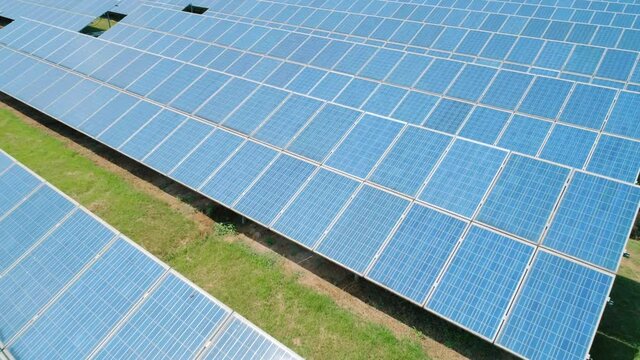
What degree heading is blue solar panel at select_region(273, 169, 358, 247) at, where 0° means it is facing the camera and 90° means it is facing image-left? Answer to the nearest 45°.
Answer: approximately 45°

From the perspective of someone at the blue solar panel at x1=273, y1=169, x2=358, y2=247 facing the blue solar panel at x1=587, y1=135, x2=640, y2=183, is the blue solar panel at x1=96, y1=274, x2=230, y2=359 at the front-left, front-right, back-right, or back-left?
back-right

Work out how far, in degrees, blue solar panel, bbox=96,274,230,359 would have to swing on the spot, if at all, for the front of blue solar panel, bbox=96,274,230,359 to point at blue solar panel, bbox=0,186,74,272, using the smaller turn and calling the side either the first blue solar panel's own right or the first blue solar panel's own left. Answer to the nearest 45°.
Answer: approximately 135° to the first blue solar panel's own right

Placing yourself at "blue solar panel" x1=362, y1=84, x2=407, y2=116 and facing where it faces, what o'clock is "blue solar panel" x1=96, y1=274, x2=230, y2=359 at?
"blue solar panel" x1=96, y1=274, x2=230, y2=359 is roughly at 11 o'clock from "blue solar panel" x1=362, y1=84, x2=407, y2=116.

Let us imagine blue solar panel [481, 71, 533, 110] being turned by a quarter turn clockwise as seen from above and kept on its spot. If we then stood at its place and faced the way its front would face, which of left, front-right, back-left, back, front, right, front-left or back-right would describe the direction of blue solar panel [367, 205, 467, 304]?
back-left

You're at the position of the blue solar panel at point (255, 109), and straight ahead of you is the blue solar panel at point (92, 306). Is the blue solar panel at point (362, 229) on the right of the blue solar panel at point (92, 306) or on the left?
left

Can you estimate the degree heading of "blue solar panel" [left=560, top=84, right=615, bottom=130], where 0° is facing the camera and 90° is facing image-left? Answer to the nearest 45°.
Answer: approximately 45°

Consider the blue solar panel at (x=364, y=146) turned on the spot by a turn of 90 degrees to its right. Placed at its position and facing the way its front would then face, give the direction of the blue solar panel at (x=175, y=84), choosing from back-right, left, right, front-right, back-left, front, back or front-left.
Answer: front

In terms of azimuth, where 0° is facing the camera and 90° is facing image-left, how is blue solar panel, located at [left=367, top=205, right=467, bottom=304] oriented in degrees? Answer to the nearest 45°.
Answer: approximately 45°

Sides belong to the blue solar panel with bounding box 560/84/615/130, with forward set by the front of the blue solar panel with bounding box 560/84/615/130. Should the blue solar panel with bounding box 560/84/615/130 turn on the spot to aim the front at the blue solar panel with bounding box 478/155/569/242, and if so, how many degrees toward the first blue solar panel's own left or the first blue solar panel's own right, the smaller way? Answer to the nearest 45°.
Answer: approximately 45° to the first blue solar panel's own left

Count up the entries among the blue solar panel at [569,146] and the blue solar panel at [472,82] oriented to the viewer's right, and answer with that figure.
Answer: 0

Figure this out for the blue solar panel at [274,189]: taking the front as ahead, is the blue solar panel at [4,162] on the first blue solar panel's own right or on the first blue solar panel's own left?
on the first blue solar panel's own right
